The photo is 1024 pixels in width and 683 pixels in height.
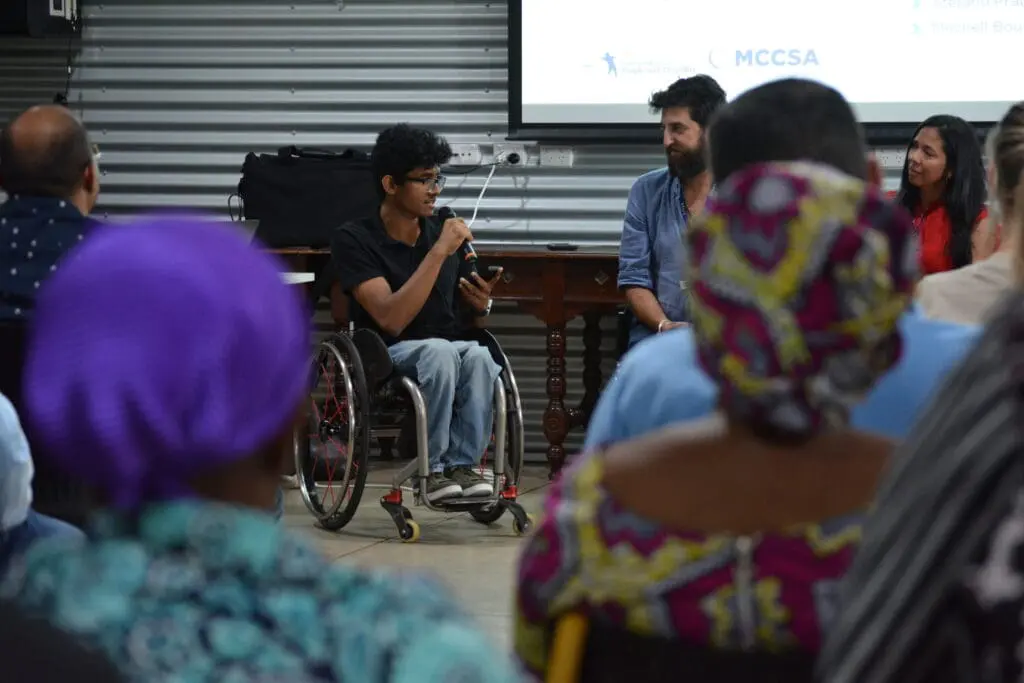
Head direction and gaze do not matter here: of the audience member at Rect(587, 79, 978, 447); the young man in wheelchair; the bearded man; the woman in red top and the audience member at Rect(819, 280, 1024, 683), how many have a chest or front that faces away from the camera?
2

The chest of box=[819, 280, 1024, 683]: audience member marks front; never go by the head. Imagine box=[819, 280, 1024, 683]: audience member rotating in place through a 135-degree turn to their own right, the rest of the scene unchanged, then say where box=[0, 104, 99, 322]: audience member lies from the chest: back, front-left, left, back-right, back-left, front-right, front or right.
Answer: back

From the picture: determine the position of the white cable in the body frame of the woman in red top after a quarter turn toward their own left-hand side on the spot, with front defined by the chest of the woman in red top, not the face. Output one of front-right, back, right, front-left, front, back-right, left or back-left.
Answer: back

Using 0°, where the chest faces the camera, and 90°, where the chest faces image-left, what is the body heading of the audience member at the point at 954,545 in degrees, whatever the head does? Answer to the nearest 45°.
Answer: approximately 180°

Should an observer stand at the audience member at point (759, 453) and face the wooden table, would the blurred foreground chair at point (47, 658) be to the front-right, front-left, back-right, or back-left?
back-left

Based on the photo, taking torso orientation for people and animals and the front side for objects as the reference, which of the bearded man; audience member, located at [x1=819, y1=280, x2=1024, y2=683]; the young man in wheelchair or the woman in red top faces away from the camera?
the audience member

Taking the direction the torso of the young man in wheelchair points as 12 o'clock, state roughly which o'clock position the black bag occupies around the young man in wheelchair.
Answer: The black bag is roughly at 7 o'clock from the young man in wheelchair.

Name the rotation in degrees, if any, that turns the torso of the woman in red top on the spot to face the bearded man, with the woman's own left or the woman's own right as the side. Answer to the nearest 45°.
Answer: approximately 45° to the woman's own right

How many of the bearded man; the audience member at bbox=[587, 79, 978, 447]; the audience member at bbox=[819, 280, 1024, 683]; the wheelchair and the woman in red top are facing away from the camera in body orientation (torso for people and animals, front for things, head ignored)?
2

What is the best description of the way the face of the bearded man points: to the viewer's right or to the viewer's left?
to the viewer's left

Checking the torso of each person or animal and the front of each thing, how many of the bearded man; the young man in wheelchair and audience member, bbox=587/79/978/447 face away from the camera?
1

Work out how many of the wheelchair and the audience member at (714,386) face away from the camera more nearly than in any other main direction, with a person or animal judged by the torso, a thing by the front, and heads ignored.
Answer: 1

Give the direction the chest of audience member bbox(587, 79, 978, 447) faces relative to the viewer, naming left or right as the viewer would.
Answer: facing away from the viewer
